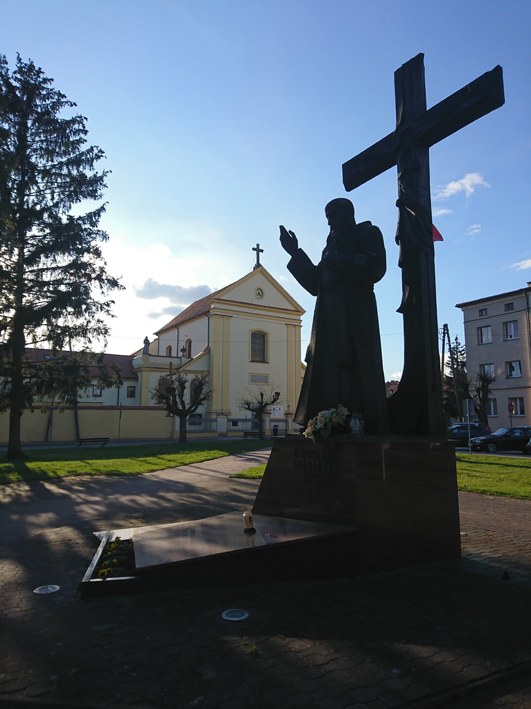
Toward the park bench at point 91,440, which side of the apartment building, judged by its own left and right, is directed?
front

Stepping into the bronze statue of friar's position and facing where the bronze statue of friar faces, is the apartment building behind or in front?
behind

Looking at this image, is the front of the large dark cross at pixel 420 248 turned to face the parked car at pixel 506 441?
no

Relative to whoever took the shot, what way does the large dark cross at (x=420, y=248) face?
facing the viewer and to the left of the viewer

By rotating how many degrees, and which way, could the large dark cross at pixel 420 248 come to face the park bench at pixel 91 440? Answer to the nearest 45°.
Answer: approximately 90° to its right

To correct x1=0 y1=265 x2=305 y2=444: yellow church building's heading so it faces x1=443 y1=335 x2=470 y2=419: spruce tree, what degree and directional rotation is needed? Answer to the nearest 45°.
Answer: approximately 45° to its left

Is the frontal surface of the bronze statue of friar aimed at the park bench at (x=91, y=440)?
no

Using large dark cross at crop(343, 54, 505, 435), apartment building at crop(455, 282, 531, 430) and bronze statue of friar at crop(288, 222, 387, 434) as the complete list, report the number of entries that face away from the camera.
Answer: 0

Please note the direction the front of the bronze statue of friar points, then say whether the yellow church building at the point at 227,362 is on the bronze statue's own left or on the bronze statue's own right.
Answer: on the bronze statue's own right

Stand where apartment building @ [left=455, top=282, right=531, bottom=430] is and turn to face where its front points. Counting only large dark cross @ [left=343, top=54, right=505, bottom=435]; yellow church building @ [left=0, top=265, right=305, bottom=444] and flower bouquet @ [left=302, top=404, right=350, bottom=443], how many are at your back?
0

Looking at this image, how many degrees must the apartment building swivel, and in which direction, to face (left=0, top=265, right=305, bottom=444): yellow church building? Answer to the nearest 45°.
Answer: approximately 45° to its right

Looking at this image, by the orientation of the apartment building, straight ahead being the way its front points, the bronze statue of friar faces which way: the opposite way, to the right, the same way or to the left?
the same way

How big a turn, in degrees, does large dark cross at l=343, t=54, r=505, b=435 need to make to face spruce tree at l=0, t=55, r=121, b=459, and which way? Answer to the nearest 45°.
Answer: approximately 90° to its right

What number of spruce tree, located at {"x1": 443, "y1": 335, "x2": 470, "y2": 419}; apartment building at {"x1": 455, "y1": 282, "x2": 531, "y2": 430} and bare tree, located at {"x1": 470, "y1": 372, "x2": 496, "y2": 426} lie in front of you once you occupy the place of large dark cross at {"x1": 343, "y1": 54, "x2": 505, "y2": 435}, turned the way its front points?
0

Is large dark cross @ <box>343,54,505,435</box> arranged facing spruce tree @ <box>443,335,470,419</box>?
no

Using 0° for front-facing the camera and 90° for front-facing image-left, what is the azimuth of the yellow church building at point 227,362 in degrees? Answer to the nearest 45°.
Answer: approximately 315°

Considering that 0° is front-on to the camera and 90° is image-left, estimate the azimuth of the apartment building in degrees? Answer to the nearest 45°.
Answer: approximately 45°
